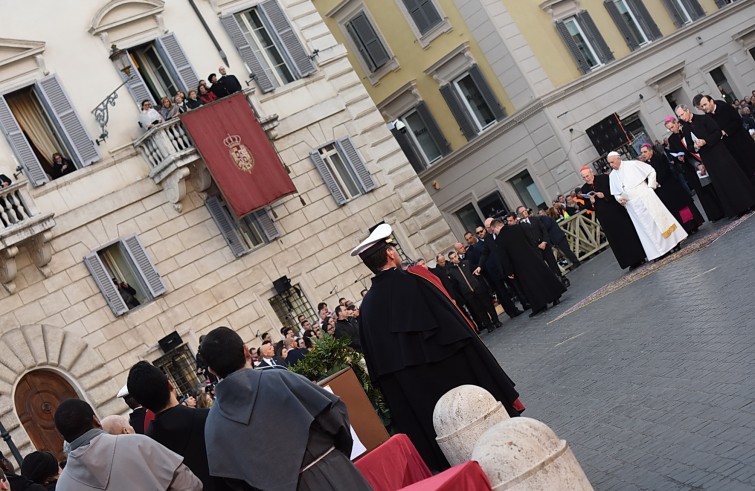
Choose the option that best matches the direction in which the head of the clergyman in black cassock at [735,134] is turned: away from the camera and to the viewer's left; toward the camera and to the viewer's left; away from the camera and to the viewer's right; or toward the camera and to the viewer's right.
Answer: toward the camera and to the viewer's left

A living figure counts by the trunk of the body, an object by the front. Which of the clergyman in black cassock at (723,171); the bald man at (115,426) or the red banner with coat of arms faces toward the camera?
the red banner with coat of arms

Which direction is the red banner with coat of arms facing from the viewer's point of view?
toward the camera

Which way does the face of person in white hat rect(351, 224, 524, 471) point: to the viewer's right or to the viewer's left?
to the viewer's right

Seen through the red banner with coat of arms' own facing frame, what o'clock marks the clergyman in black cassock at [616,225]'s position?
The clergyman in black cassock is roughly at 11 o'clock from the red banner with coat of arms.

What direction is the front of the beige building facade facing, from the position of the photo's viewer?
facing the viewer and to the right of the viewer

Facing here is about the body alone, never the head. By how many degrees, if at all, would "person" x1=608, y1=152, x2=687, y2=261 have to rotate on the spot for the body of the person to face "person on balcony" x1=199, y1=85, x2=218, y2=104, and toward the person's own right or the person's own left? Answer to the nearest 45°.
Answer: approximately 90° to the person's own right

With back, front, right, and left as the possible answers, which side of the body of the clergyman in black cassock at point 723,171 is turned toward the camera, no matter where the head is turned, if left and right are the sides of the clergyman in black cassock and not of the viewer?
left

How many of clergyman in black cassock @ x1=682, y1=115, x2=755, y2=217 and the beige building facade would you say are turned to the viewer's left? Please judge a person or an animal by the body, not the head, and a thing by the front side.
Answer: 1

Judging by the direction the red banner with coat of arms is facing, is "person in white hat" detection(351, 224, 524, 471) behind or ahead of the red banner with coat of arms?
ahead

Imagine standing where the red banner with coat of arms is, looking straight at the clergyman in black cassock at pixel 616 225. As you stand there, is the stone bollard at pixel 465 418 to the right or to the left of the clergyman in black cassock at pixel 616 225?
right
